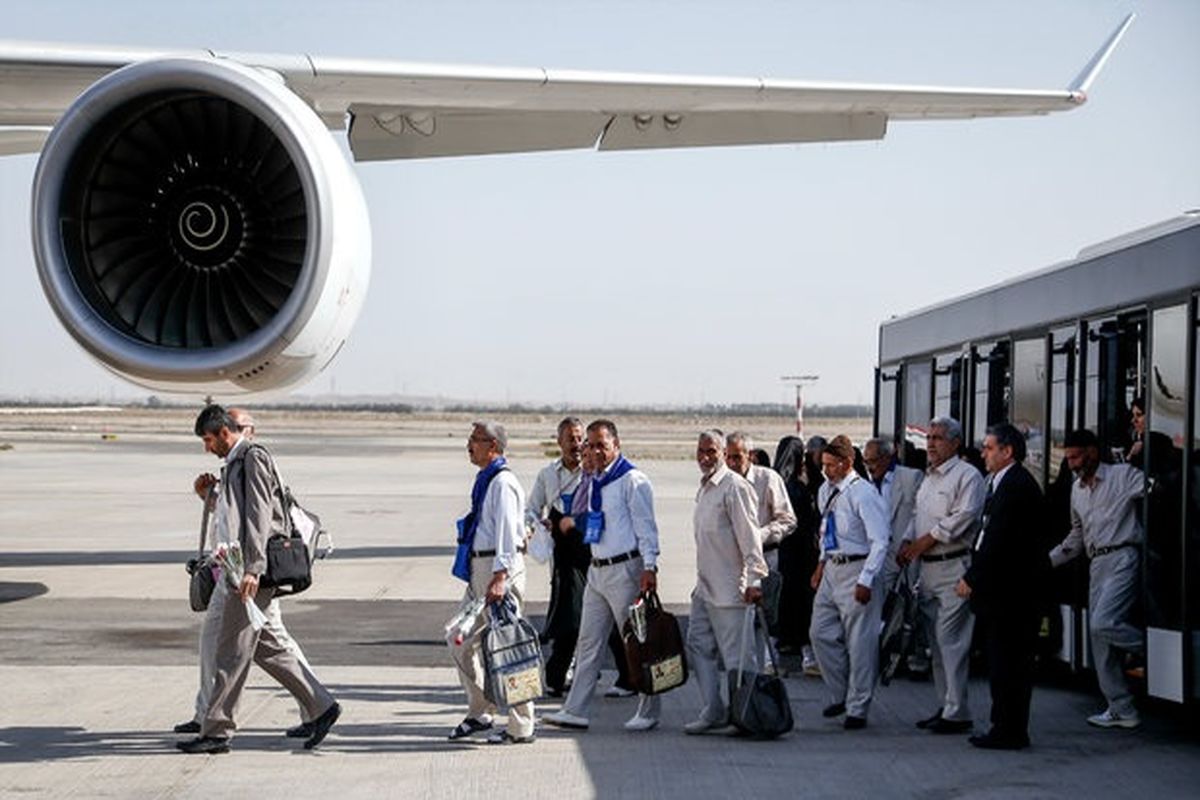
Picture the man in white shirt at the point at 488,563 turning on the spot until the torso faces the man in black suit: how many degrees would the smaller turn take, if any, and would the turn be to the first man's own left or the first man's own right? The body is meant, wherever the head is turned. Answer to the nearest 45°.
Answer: approximately 180°

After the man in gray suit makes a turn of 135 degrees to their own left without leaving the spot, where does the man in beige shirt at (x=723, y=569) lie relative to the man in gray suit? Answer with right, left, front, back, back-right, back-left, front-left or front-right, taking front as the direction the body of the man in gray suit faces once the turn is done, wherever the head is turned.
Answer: front-left

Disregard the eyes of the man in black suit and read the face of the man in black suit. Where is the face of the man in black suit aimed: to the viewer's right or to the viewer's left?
to the viewer's left

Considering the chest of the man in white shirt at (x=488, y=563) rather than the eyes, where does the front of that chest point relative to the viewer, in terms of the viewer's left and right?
facing to the left of the viewer

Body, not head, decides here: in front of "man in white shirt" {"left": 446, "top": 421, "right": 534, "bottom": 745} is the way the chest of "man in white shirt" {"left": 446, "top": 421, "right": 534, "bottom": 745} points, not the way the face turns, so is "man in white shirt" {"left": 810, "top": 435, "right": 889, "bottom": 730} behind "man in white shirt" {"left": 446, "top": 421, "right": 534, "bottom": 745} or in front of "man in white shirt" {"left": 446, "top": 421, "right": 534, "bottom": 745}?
behind

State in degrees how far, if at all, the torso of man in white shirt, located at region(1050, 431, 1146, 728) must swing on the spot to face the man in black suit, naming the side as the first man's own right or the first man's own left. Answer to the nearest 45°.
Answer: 0° — they already face them

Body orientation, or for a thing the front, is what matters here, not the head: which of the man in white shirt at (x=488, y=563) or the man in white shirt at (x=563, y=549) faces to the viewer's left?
the man in white shirt at (x=488, y=563)

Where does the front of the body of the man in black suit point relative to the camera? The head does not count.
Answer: to the viewer's left

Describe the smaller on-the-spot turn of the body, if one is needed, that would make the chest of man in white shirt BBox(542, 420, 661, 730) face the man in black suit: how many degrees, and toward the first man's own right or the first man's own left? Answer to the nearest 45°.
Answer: approximately 135° to the first man's own left

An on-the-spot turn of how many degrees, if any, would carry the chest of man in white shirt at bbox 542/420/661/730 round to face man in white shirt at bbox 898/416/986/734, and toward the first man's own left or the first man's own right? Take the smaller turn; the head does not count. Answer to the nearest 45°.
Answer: approximately 135° to the first man's own left

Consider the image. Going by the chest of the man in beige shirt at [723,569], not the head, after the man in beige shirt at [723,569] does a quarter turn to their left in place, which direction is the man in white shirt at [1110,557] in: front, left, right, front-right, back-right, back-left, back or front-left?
front-left
